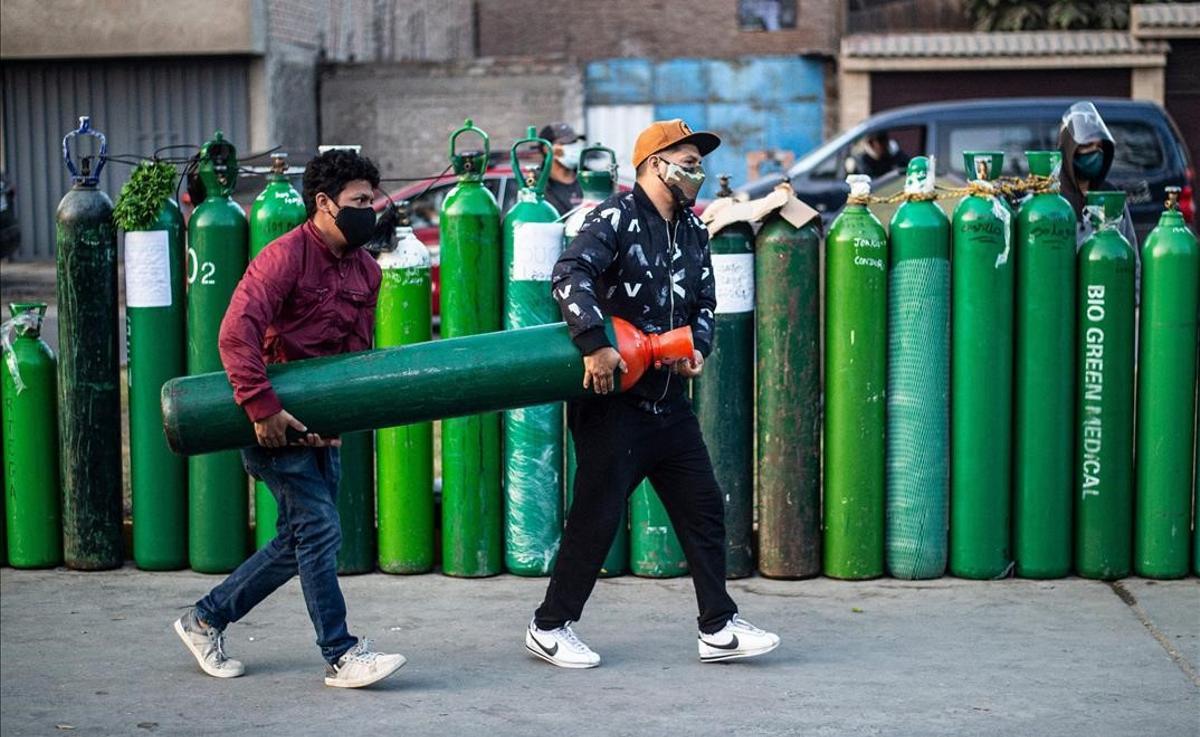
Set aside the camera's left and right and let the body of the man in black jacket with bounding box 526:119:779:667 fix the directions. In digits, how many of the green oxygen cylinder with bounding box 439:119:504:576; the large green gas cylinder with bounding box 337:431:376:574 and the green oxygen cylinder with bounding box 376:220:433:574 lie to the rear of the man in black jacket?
3

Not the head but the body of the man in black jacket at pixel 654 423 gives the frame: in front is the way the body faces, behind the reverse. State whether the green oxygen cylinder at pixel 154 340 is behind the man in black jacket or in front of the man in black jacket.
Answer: behind

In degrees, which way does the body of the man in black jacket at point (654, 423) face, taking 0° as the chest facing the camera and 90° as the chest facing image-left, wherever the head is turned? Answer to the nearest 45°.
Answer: approximately 315°

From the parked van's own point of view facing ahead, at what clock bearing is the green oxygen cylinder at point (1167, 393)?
The green oxygen cylinder is roughly at 9 o'clock from the parked van.

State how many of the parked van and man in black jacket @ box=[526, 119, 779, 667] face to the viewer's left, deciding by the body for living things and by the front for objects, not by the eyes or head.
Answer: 1

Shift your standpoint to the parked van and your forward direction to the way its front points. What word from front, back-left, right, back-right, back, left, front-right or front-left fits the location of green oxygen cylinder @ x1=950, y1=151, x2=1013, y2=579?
left

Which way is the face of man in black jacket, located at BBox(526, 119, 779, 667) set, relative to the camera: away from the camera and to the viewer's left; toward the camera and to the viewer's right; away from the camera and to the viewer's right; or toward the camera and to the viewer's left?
toward the camera and to the viewer's right

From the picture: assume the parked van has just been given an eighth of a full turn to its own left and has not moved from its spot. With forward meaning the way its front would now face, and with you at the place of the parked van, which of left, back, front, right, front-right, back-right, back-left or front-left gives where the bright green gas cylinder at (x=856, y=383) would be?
front-left

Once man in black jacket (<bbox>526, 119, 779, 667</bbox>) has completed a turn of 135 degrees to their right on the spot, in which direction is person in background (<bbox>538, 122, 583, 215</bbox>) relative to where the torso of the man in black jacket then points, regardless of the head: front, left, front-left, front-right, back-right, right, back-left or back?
right

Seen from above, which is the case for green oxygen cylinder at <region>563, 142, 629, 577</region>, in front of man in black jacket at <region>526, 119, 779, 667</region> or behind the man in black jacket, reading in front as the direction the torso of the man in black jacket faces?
behind

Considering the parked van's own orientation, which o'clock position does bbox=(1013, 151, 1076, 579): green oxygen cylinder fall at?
The green oxygen cylinder is roughly at 9 o'clock from the parked van.

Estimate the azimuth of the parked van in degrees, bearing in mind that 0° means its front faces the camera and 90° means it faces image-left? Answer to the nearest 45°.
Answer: approximately 90°
